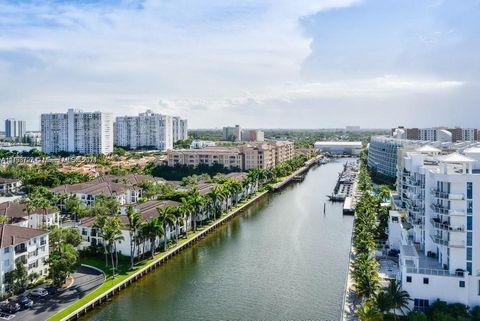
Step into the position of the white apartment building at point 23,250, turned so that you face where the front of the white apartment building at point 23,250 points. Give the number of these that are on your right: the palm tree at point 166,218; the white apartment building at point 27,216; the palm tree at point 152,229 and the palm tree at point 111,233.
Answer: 0

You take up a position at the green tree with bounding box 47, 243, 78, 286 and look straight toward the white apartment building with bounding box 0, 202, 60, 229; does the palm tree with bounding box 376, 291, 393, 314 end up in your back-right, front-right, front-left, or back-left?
back-right

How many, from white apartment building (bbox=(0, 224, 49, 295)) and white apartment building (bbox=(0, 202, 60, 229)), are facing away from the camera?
0

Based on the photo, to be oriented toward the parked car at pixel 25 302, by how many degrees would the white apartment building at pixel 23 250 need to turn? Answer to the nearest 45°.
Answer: approximately 45° to its right

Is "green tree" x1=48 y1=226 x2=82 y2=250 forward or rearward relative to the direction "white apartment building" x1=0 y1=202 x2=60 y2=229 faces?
forward

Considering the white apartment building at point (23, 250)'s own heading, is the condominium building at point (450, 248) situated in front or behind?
in front

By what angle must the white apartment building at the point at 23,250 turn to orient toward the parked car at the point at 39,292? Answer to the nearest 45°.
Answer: approximately 45° to its right

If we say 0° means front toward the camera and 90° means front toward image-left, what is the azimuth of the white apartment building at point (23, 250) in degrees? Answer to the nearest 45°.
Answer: approximately 315°

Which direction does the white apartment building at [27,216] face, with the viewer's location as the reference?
facing the viewer and to the right of the viewer

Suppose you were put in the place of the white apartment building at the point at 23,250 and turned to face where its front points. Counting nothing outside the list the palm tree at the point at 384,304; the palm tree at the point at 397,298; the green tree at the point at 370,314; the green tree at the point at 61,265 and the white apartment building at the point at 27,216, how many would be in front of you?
4

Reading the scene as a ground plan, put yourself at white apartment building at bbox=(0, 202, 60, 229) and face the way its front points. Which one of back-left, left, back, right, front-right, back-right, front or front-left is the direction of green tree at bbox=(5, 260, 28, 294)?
front-right

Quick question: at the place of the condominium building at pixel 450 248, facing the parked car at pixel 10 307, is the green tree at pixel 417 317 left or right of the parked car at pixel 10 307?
left

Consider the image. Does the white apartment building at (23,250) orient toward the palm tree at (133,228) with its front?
no

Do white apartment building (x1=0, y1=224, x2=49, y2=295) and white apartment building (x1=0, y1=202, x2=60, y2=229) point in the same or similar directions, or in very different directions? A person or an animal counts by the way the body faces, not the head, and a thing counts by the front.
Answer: same or similar directions

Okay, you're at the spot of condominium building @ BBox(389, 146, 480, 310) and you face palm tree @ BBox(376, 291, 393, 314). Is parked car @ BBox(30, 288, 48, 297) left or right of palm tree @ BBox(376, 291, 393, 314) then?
right
